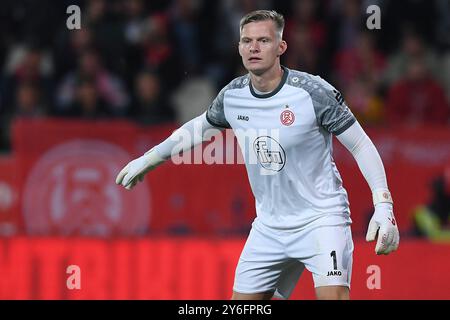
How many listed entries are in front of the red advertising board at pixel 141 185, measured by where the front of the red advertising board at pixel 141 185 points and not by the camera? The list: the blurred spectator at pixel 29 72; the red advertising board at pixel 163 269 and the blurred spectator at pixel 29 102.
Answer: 1

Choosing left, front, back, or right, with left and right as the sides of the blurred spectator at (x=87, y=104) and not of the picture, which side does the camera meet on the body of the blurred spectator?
front

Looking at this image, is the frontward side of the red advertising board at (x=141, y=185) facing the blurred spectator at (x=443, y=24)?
no

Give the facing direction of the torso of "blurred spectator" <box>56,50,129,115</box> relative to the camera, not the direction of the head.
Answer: toward the camera

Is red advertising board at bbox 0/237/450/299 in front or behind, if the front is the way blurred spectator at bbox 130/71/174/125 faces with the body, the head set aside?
in front

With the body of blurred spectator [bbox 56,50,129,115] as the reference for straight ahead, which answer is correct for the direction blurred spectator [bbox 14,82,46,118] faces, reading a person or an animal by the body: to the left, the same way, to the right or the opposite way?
the same way

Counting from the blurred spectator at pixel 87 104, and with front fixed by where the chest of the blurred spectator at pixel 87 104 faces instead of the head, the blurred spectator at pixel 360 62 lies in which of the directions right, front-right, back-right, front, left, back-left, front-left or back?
left

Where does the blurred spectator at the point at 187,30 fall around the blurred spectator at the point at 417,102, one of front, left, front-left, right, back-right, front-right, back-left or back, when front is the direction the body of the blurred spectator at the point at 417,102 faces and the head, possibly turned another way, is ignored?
right

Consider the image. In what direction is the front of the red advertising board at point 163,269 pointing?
toward the camera

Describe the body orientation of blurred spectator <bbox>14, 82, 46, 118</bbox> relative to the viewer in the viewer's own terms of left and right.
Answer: facing the viewer

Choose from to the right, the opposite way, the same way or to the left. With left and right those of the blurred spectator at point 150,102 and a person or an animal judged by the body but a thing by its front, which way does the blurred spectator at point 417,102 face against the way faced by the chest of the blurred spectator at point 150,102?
the same way
